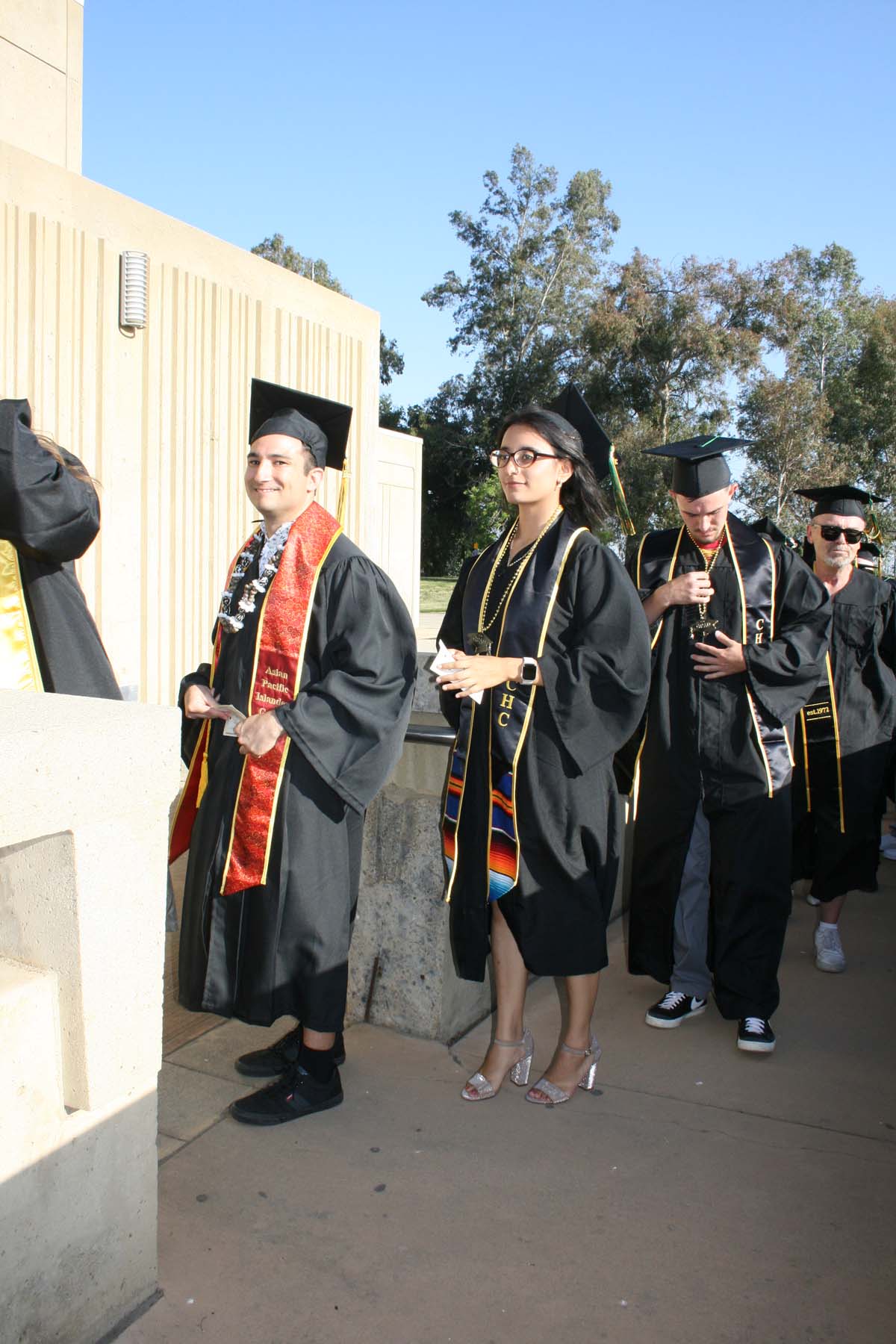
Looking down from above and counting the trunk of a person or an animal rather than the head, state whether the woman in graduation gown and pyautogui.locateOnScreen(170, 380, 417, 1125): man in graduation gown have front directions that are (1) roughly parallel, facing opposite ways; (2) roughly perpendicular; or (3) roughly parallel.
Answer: roughly parallel

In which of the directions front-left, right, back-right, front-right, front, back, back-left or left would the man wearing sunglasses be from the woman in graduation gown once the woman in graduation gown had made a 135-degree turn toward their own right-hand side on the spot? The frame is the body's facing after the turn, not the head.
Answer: front-right

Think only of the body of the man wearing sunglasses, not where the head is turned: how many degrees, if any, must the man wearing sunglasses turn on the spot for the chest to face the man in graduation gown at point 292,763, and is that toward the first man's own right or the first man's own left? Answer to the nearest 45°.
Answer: approximately 45° to the first man's own right

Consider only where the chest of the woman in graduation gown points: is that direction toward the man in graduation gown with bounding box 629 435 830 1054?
no

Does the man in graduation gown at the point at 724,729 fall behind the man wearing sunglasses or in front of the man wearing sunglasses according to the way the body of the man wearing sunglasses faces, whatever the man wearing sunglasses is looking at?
in front

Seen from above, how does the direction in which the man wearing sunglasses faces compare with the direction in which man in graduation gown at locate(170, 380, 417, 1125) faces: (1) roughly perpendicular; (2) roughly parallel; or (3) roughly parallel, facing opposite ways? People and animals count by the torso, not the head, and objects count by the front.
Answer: roughly parallel

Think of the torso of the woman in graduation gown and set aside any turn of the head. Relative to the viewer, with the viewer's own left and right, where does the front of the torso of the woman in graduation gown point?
facing the viewer and to the left of the viewer

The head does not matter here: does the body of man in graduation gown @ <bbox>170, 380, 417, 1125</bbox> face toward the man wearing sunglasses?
no

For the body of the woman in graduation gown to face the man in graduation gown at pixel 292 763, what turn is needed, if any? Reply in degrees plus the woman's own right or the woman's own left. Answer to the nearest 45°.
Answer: approximately 45° to the woman's own right

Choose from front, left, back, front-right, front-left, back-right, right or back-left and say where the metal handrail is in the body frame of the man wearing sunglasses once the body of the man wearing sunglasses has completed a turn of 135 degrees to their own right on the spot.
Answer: left

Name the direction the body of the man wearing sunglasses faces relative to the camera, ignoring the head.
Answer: toward the camera

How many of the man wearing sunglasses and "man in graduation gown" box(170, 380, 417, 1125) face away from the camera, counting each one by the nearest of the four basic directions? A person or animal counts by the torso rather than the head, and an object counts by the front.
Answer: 0

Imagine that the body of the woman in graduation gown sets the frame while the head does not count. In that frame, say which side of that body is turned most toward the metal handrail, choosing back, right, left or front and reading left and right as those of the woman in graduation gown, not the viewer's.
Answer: right

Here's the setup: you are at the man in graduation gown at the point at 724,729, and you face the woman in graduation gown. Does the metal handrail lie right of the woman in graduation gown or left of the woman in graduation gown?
right

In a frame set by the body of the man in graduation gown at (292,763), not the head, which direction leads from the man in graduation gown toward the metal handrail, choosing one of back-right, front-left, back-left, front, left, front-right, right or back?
back

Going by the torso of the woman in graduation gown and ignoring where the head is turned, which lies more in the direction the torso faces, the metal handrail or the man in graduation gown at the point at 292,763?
the man in graduation gown
